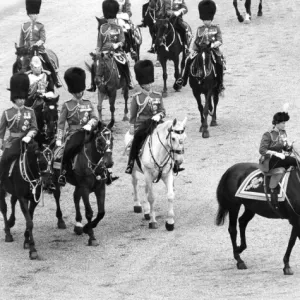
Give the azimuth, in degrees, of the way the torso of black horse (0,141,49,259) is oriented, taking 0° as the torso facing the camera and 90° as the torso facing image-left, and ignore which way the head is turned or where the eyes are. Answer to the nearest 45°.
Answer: approximately 315°

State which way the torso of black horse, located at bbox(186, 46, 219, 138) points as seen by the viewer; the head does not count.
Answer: toward the camera

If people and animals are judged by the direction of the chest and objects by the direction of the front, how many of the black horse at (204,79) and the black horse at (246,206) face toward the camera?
1

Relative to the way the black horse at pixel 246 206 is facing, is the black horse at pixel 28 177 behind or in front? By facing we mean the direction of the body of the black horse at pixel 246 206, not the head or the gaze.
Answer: behind

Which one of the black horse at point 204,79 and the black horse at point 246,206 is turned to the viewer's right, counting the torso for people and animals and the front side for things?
the black horse at point 246,206

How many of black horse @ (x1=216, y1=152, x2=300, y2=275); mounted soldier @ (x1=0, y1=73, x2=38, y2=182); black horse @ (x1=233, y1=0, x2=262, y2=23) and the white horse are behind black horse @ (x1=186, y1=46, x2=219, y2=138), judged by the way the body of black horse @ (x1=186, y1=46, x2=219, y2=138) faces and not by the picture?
1

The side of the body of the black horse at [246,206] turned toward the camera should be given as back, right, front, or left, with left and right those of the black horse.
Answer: right

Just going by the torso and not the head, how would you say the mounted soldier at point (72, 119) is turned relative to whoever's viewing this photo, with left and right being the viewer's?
facing the viewer and to the right of the viewer
